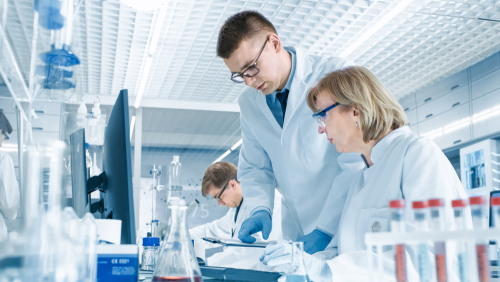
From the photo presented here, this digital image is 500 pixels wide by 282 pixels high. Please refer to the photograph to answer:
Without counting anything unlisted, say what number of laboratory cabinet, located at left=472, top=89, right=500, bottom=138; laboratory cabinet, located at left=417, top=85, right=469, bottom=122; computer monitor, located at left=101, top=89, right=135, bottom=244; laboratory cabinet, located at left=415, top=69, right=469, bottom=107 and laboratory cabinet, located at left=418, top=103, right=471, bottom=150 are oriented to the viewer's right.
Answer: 1

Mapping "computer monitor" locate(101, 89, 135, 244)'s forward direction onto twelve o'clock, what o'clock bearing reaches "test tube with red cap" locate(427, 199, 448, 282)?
The test tube with red cap is roughly at 2 o'clock from the computer monitor.

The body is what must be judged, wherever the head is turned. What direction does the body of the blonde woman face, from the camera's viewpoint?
to the viewer's left

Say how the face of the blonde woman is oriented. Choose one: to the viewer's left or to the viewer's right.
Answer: to the viewer's left

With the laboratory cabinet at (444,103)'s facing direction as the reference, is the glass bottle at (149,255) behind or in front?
in front

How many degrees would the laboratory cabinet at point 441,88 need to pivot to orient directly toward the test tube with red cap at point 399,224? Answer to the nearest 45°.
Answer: approximately 45° to its left

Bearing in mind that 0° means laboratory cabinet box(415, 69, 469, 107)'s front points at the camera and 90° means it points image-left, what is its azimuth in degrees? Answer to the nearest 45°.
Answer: approximately 45°

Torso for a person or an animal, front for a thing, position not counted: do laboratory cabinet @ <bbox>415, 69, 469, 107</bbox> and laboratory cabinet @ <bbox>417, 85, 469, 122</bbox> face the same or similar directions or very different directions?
same or similar directions

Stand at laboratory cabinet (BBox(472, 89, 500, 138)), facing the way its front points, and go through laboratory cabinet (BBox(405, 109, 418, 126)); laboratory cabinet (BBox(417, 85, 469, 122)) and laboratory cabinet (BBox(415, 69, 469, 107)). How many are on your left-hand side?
0

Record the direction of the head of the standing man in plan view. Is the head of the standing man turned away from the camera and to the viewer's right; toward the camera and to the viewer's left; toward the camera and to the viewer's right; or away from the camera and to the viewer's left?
toward the camera and to the viewer's left

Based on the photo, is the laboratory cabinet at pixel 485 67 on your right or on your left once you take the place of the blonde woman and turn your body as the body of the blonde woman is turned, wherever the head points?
on your right

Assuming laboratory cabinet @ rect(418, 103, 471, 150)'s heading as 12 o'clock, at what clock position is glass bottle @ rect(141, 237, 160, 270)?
The glass bottle is roughly at 11 o'clock from the laboratory cabinet.

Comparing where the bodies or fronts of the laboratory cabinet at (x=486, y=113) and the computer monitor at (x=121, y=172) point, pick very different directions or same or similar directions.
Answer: very different directions
